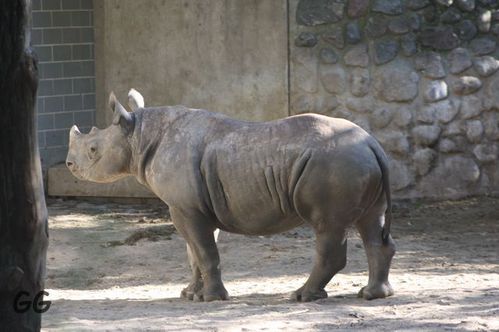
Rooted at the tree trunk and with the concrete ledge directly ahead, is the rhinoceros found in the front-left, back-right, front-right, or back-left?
front-right

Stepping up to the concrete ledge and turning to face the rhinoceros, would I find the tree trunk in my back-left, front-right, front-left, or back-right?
front-right

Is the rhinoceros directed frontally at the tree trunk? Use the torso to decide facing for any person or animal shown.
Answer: no

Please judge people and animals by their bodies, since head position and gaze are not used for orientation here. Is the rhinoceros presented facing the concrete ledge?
no

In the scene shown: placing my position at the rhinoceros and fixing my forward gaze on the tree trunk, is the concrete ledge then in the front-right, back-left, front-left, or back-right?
back-right

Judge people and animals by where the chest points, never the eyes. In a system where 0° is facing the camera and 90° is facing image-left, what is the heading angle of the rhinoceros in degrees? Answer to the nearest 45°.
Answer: approximately 90°

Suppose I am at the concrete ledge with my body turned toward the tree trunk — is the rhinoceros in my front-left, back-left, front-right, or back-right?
front-left

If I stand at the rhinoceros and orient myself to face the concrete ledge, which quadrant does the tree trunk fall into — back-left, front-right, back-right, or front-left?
back-left
